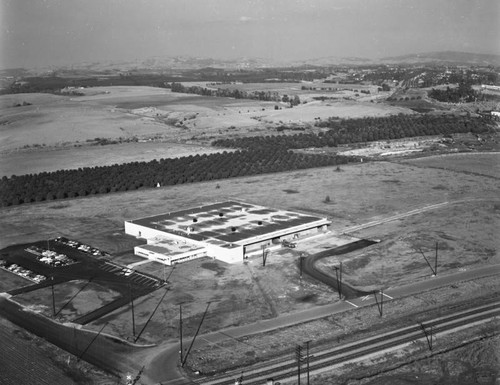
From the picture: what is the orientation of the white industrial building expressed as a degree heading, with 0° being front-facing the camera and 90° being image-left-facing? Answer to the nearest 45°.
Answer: approximately 45°

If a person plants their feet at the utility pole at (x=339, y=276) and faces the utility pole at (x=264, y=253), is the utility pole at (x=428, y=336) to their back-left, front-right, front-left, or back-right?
back-left

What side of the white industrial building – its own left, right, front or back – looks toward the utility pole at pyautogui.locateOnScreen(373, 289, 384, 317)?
left

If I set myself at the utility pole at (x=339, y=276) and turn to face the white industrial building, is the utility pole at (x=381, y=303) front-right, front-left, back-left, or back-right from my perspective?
back-left

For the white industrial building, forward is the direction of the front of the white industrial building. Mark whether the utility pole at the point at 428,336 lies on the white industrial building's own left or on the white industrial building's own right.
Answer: on the white industrial building's own left
